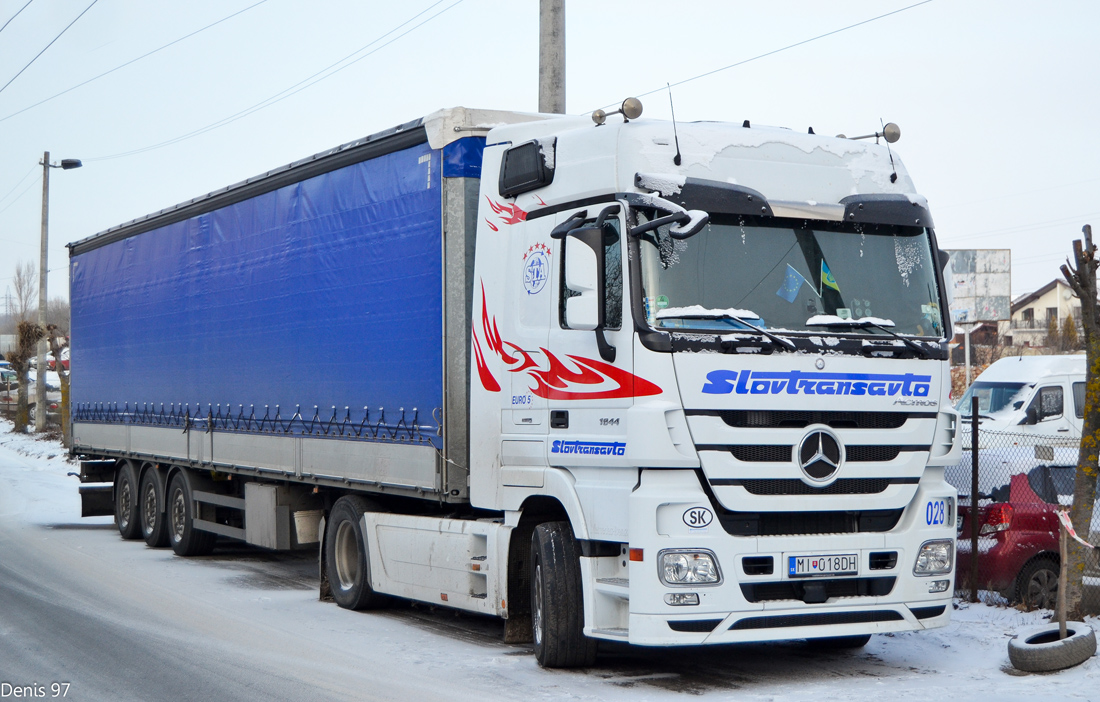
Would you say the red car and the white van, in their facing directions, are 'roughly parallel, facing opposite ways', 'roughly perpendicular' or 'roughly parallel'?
roughly parallel, facing opposite ways

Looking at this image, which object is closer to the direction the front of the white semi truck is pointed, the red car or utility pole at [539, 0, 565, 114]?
the red car

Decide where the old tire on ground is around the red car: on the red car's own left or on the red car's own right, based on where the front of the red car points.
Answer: on the red car's own right

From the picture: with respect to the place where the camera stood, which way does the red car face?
facing away from the viewer and to the right of the viewer

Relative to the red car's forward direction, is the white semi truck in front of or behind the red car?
behind

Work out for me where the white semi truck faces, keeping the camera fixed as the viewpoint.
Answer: facing the viewer and to the right of the viewer

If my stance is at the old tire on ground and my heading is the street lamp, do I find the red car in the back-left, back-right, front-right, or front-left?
front-right

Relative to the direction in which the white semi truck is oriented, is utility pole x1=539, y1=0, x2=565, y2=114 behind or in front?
behind

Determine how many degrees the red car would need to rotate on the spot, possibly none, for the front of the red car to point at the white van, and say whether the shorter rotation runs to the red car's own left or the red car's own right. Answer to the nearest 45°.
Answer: approximately 45° to the red car's own left

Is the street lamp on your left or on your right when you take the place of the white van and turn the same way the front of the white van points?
on your right

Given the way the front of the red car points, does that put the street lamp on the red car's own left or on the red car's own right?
on the red car's own left

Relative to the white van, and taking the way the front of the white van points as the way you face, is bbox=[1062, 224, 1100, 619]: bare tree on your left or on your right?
on your left

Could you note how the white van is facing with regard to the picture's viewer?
facing the viewer and to the left of the viewer

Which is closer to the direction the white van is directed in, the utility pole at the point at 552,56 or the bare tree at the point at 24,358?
the utility pole

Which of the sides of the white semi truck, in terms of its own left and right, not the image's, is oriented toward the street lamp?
back

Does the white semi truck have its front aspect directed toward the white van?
no

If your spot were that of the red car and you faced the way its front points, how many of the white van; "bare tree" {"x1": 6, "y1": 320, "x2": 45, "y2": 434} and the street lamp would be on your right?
0

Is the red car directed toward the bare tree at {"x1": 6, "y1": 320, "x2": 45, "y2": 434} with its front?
no

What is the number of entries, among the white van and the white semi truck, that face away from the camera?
0

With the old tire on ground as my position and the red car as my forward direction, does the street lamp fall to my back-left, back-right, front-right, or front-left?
front-left
